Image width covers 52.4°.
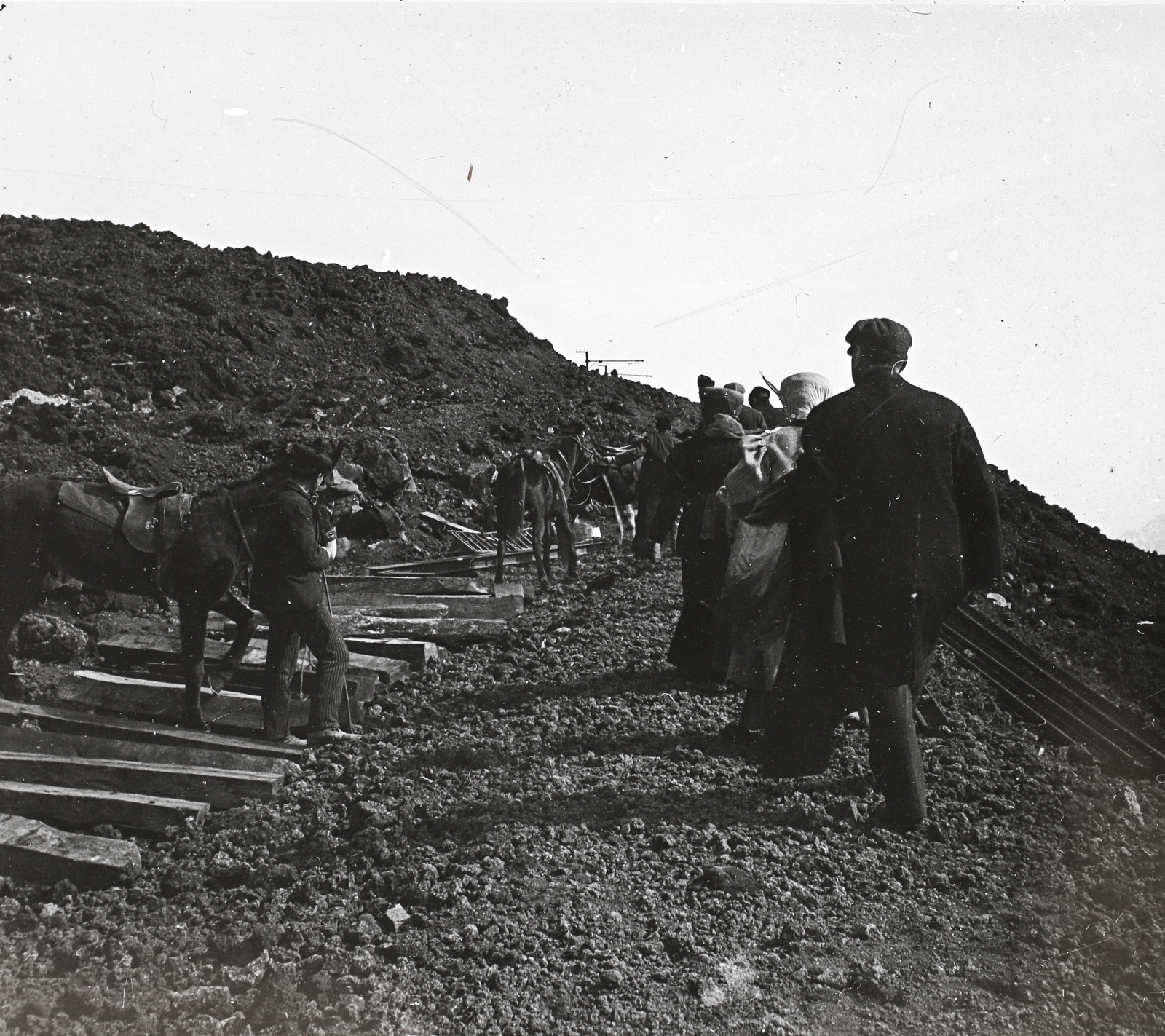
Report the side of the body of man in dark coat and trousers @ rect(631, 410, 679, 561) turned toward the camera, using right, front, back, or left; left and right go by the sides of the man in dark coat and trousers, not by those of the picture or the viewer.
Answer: back

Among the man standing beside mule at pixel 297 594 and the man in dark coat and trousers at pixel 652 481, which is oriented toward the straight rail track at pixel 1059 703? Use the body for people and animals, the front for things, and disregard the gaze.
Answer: the man standing beside mule

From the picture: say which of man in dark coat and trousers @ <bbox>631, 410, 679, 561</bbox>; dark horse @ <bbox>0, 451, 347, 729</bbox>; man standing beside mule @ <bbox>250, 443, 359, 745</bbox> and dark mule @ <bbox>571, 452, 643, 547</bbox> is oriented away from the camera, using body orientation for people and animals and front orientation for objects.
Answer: the man in dark coat and trousers

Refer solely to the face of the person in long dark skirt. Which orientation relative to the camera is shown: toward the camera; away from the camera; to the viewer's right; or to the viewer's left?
away from the camera

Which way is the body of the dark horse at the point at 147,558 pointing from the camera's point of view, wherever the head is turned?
to the viewer's right

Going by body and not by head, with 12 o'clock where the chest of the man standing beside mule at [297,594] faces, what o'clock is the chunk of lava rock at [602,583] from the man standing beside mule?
The chunk of lava rock is roughly at 10 o'clock from the man standing beside mule.

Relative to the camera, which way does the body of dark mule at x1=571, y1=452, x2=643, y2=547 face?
to the viewer's right

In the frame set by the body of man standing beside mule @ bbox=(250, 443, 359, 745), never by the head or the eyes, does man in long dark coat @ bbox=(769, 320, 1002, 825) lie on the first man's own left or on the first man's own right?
on the first man's own right

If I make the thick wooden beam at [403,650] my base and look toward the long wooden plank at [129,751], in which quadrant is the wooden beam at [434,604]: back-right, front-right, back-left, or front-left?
back-right

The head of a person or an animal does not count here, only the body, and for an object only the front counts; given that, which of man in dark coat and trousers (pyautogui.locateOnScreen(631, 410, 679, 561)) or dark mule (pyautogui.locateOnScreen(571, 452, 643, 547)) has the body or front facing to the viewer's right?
the dark mule

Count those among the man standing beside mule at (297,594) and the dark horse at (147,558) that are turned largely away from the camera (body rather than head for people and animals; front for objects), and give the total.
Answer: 0

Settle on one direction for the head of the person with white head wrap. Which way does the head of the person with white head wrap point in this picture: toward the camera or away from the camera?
away from the camera

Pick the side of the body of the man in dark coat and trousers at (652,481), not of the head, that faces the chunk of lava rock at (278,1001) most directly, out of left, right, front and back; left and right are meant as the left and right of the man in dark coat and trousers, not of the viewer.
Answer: back

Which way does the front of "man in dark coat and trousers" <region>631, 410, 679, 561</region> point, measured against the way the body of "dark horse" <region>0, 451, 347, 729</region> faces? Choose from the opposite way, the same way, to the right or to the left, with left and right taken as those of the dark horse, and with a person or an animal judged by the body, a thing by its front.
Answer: to the left

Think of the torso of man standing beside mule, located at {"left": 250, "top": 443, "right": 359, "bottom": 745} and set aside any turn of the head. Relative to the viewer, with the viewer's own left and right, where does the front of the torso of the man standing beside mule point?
facing to the right of the viewer

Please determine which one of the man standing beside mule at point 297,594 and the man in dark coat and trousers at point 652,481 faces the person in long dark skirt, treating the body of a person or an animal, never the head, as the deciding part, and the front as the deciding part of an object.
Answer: the man standing beside mule

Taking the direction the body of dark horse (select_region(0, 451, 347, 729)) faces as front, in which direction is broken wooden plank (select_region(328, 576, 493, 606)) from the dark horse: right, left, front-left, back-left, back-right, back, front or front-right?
front-left

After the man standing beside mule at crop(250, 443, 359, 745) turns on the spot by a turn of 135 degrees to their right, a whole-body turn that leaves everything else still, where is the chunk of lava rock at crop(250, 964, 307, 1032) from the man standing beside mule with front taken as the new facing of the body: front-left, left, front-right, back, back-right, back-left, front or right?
front-left
